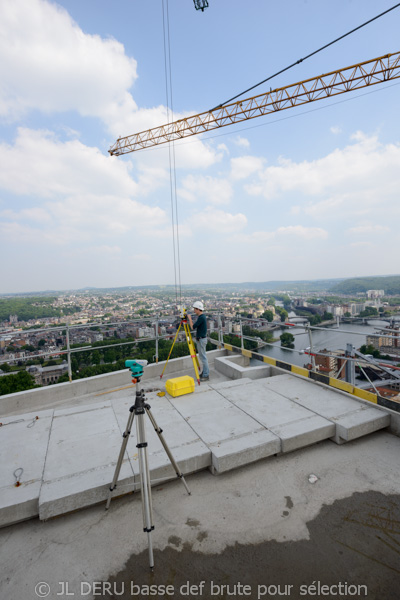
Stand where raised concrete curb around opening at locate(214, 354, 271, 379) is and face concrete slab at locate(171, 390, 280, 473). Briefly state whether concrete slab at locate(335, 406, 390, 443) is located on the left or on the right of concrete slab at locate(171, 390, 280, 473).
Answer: left

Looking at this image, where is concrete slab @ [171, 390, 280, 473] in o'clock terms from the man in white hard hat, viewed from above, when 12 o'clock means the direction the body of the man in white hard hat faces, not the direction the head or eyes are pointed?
The concrete slab is roughly at 9 o'clock from the man in white hard hat.

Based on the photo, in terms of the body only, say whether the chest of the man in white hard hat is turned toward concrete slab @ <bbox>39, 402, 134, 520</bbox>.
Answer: no

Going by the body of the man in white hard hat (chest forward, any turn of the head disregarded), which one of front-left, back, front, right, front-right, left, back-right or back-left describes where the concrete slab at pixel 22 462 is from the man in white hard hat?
front-left

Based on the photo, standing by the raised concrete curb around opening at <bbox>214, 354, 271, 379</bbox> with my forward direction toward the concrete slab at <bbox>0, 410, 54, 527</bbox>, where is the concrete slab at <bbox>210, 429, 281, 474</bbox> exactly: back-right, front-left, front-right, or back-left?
front-left

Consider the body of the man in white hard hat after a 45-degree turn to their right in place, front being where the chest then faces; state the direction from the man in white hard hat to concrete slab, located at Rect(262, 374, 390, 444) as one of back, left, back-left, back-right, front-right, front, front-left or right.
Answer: back

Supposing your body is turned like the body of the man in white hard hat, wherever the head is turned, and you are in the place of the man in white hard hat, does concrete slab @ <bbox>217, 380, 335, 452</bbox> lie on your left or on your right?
on your left

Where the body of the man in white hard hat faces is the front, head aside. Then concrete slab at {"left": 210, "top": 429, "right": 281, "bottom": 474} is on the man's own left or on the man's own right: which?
on the man's own left

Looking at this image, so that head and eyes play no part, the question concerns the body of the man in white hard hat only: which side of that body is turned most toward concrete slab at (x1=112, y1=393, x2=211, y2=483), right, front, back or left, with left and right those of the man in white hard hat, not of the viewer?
left

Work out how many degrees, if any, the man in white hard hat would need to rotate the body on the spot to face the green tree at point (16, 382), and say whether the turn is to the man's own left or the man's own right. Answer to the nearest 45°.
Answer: approximately 45° to the man's own right

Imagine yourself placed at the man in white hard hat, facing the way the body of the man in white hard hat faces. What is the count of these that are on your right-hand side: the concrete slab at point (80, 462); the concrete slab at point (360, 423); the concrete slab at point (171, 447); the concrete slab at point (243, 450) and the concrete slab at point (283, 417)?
0

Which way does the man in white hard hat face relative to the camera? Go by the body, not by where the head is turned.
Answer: to the viewer's left

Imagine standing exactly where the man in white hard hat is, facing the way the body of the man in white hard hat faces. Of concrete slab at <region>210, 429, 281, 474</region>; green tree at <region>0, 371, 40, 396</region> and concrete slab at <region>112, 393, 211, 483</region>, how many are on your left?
2

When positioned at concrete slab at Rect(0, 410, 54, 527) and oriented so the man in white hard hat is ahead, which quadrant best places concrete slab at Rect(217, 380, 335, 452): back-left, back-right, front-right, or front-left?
front-right

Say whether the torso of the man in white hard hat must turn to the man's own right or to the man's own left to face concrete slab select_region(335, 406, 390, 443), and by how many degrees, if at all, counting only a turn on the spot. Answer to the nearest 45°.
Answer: approximately 135° to the man's own left

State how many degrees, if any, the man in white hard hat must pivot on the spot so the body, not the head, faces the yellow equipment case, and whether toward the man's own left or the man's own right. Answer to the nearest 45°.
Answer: approximately 90° to the man's own left
